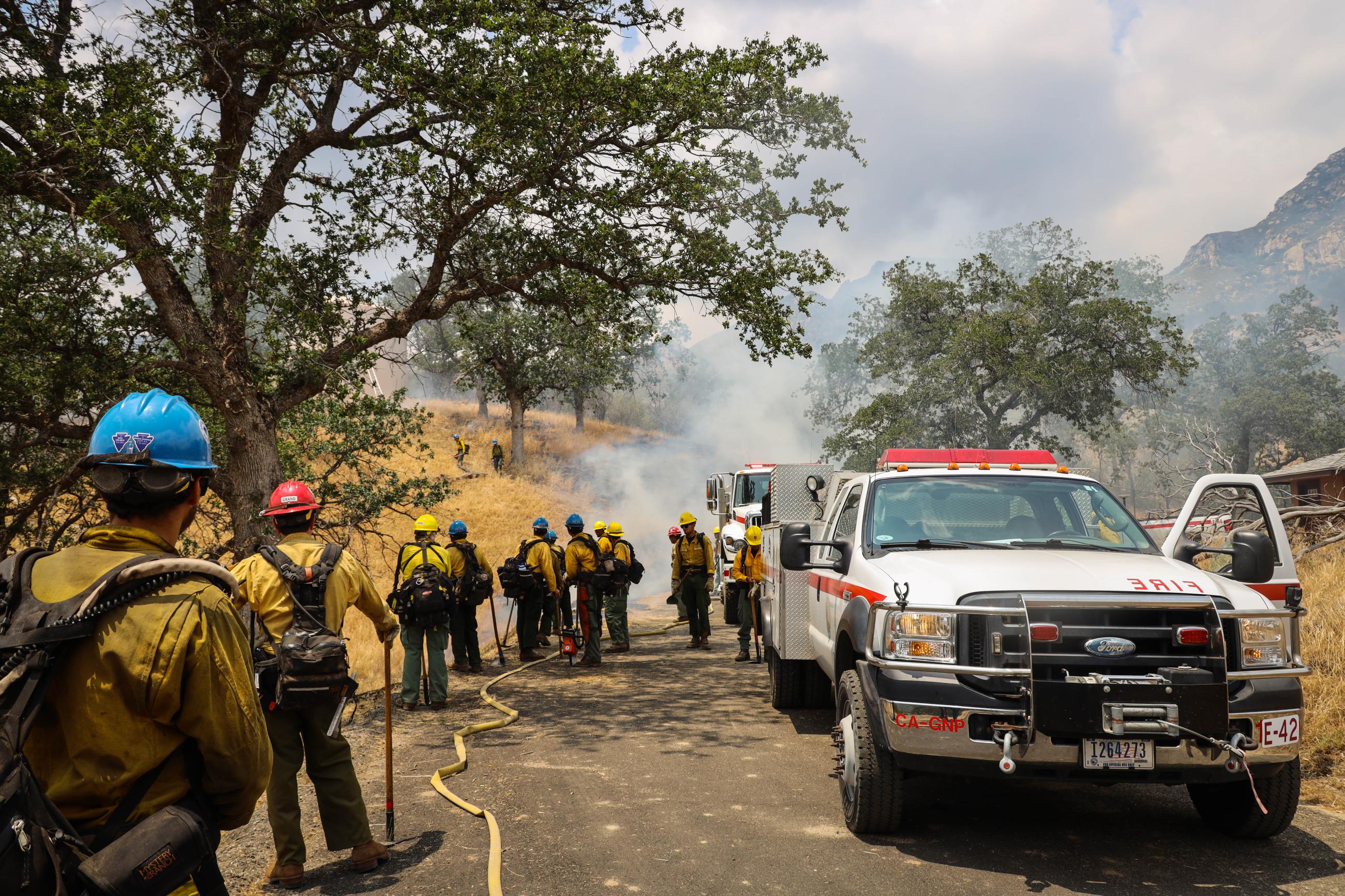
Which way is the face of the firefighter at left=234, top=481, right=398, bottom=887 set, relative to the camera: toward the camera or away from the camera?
away from the camera

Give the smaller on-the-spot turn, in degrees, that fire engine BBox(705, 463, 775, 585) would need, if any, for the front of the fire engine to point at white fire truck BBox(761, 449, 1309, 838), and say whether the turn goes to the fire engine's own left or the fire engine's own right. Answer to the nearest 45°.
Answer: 0° — it already faces it

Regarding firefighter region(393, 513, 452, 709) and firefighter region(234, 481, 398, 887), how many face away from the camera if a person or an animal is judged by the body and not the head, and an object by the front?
2

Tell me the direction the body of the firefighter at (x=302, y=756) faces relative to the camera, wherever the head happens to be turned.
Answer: away from the camera

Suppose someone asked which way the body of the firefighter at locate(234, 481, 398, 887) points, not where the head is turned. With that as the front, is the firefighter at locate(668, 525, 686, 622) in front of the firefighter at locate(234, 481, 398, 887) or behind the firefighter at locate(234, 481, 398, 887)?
in front

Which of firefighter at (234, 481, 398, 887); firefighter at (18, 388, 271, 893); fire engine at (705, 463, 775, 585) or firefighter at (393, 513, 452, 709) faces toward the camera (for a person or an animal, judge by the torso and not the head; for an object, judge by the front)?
the fire engine

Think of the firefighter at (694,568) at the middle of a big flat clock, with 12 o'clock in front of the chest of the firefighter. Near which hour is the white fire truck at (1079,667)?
The white fire truck is roughly at 10 o'clock from the firefighter.

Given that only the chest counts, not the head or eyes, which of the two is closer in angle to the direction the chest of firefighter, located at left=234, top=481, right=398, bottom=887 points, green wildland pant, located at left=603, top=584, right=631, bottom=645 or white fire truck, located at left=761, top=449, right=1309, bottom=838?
the green wildland pant

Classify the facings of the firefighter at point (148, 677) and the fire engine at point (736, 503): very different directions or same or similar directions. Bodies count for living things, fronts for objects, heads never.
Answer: very different directions

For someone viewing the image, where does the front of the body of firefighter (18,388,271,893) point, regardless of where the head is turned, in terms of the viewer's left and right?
facing away from the viewer and to the right of the viewer

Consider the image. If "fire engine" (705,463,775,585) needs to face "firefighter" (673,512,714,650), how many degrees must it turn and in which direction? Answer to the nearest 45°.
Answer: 0° — it already faces them

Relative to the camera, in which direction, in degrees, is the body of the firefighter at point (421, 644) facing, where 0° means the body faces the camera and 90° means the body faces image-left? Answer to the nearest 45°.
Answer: approximately 180°

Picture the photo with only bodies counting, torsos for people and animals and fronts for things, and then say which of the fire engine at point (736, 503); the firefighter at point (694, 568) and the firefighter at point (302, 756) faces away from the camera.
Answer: the firefighter at point (302, 756)

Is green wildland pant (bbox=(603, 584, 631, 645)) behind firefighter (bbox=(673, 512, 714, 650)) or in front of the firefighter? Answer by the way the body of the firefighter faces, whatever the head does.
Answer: in front

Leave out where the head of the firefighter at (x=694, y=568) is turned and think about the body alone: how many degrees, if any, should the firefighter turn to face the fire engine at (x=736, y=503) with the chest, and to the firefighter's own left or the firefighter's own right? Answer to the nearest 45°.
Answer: approximately 135° to the firefighter's own right
